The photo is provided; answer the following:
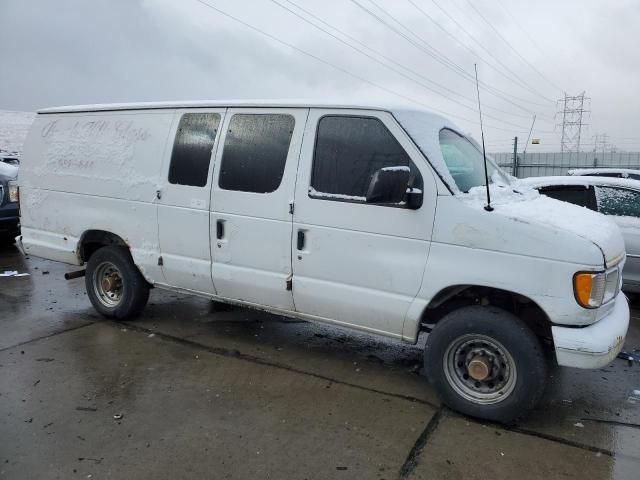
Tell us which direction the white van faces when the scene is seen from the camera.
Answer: facing the viewer and to the right of the viewer

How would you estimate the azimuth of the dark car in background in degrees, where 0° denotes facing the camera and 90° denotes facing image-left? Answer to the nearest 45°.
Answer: approximately 315°

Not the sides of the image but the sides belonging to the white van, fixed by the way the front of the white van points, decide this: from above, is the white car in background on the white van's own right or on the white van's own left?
on the white van's own left

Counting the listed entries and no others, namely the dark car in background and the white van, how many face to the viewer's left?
0

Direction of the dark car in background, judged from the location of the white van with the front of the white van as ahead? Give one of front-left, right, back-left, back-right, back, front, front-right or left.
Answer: back
